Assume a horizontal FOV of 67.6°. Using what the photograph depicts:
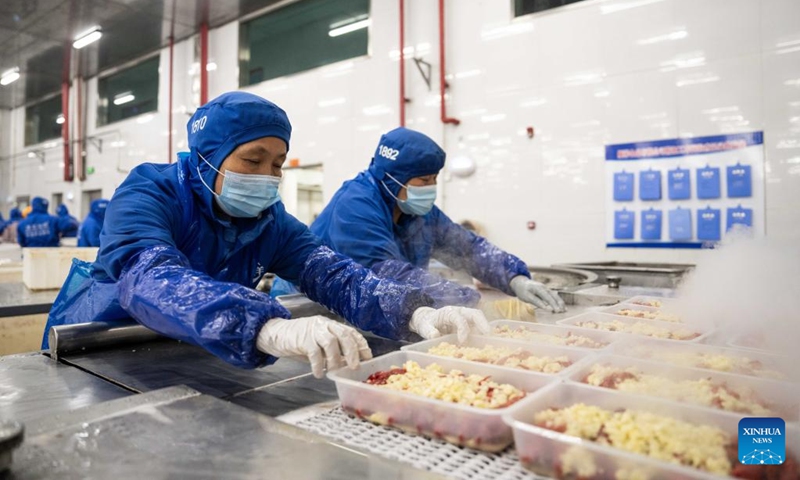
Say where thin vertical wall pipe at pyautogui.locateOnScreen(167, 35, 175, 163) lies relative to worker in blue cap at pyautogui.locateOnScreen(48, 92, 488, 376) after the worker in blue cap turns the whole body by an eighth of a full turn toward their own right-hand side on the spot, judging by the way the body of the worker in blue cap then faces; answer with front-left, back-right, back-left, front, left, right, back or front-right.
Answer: back

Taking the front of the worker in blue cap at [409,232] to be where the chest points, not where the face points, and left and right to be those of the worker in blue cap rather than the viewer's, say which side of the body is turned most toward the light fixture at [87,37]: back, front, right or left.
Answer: back

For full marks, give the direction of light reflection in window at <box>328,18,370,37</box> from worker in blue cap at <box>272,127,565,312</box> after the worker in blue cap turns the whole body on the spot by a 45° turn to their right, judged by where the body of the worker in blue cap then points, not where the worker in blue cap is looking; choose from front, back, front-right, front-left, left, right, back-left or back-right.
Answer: back

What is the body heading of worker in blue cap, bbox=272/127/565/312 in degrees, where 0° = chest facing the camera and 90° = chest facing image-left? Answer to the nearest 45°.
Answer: approximately 315°

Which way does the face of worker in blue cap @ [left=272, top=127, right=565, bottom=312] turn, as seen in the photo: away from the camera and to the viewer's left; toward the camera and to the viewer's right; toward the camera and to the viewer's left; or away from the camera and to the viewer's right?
toward the camera and to the viewer's right

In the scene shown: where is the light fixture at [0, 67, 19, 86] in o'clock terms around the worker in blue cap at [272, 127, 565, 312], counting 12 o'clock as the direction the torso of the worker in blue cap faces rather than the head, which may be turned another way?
The light fixture is roughly at 6 o'clock from the worker in blue cap.

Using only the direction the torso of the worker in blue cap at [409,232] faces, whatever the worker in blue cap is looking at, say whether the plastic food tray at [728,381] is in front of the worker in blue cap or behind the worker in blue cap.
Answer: in front

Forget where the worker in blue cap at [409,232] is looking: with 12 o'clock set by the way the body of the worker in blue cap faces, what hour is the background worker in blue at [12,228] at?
The background worker in blue is roughly at 6 o'clock from the worker in blue cap.

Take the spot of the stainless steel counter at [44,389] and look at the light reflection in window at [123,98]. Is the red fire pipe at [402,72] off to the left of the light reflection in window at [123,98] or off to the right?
right

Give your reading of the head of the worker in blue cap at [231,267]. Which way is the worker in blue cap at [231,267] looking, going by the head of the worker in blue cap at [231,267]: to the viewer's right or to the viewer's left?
to the viewer's right

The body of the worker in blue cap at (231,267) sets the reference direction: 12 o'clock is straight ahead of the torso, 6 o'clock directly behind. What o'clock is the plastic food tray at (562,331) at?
The plastic food tray is roughly at 11 o'clock from the worker in blue cap.

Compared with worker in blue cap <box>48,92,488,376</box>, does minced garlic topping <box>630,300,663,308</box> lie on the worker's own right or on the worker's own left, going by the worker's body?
on the worker's own left
